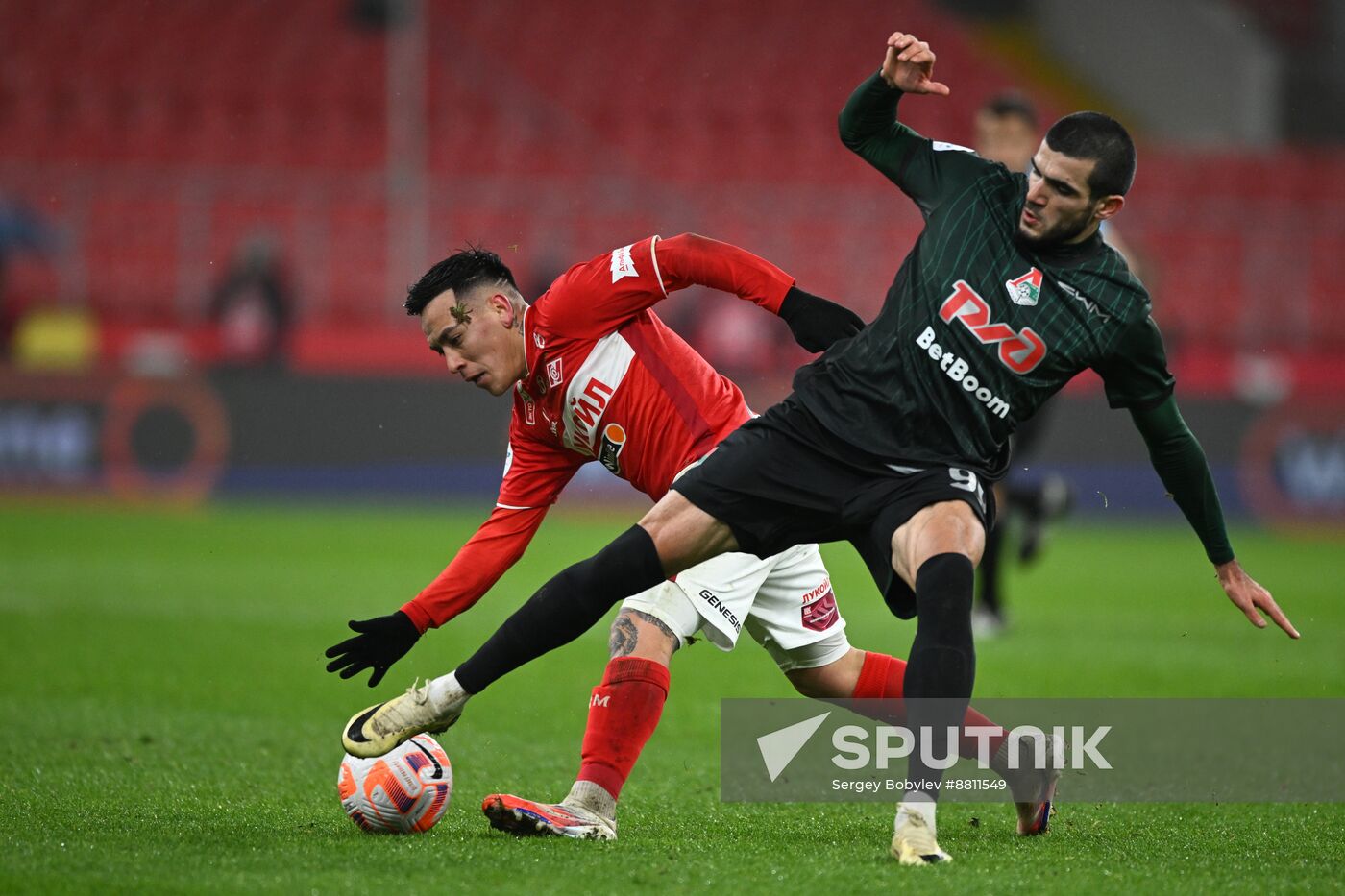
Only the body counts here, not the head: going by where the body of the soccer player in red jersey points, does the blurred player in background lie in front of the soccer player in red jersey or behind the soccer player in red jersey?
behind

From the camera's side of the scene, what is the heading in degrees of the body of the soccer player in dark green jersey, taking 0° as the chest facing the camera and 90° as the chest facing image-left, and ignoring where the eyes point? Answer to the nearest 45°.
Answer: approximately 0°

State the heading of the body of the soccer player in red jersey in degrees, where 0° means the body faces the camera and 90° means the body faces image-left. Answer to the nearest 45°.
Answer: approximately 45°
